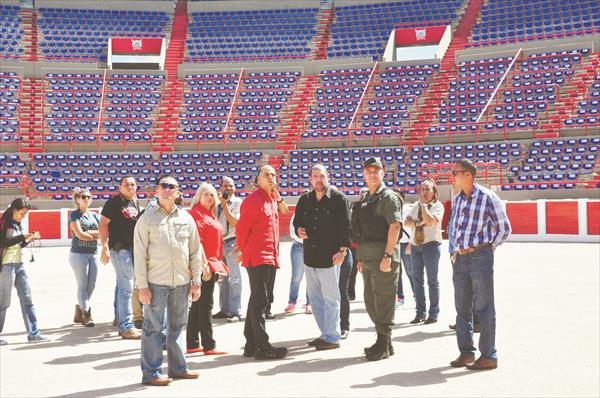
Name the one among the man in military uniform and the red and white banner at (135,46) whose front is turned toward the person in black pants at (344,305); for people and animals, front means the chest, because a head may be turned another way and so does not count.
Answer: the red and white banner

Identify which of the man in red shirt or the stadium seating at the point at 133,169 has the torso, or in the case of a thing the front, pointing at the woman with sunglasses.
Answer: the stadium seating

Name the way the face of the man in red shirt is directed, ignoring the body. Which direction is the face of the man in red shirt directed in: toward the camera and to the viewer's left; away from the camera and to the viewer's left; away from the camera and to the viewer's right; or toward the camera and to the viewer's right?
toward the camera and to the viewer's right

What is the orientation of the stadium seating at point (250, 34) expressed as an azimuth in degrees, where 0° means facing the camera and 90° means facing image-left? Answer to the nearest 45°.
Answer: approximately 0°

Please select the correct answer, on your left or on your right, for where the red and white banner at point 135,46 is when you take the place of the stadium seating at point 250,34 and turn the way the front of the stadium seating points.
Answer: on your right

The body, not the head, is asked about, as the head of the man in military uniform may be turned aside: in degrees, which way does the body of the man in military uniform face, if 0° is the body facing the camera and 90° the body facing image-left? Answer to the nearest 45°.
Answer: approximately 45°

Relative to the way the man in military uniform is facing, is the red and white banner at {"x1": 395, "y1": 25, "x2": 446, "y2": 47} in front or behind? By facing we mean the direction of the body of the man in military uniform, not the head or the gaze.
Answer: behind
